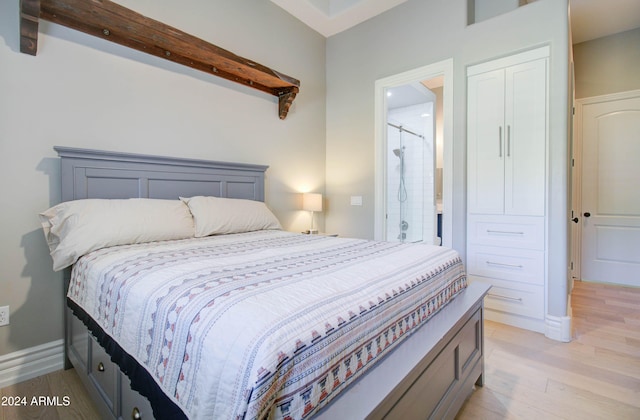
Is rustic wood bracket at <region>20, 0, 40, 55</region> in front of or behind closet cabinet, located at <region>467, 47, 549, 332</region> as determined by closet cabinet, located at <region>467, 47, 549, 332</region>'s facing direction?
in front

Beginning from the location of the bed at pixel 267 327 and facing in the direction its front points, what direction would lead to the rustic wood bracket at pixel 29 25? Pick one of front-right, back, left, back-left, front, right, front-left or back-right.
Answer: back

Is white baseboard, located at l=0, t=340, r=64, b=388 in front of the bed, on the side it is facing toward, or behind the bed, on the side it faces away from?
behind

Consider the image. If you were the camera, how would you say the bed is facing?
facing the viewer and to the right of the viewer

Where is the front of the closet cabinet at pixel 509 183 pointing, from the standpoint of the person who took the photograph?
facing the viewer and to the left of the viewer

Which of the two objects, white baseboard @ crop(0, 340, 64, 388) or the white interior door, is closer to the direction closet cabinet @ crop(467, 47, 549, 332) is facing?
the white baseboard

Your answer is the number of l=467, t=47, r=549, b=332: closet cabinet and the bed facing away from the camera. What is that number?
0

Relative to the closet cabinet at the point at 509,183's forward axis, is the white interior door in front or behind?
behind

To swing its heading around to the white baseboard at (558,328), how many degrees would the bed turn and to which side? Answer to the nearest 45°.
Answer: approximately 90° to its left
